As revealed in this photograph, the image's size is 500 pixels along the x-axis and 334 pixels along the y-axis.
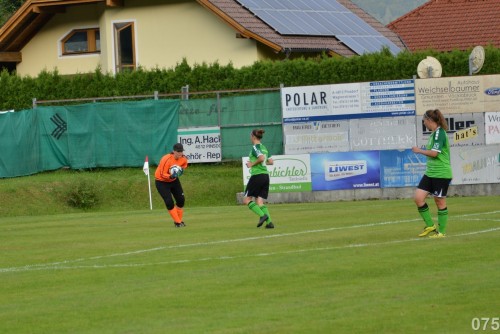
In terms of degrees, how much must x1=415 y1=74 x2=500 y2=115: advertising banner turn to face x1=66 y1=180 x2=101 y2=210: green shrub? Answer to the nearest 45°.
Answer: approximately 90° to its right

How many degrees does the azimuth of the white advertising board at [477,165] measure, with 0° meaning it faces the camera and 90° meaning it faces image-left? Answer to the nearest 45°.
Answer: approximately 0°

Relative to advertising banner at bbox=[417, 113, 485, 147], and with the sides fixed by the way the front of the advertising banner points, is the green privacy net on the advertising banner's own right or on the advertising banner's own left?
on the advertising banner's own right

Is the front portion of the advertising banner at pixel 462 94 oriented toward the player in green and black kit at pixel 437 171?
yes

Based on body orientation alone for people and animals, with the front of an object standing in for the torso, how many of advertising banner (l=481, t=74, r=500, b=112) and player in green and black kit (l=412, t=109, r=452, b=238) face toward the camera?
1

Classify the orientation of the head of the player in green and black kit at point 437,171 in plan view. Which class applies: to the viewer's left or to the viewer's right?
to the viewer's left

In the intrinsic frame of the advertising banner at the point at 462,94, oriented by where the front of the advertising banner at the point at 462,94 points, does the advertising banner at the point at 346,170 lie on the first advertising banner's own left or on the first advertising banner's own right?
on the first advertising banner's own right

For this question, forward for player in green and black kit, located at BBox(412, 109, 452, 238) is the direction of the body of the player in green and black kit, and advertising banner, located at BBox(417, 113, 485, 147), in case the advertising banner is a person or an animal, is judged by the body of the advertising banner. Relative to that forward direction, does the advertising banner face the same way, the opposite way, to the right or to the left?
to the left

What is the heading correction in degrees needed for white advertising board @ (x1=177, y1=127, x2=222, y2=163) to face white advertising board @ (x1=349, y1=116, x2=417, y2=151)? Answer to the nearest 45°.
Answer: approximately 45° to its left

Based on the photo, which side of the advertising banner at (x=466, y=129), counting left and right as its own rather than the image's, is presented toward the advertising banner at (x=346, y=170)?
right
